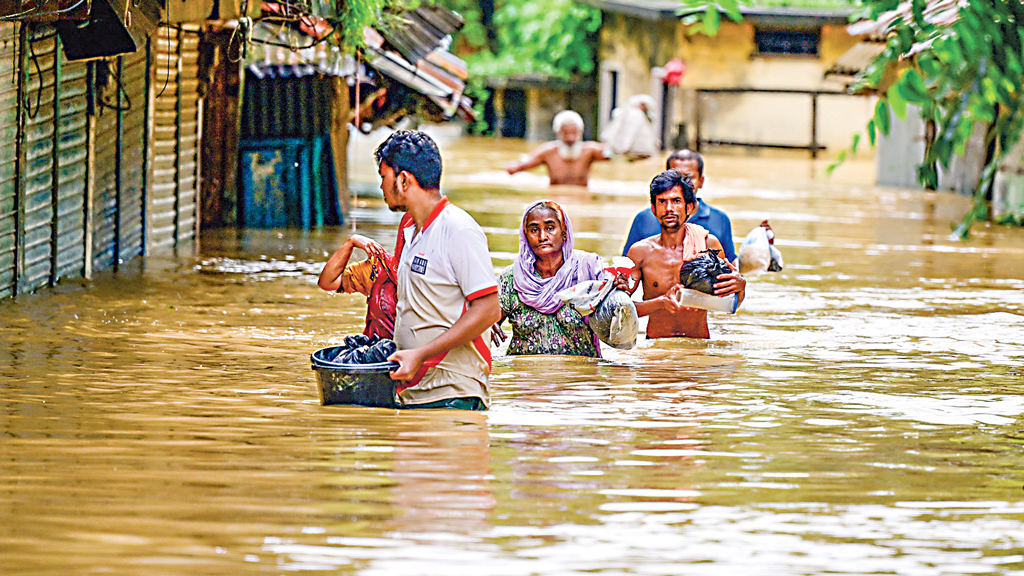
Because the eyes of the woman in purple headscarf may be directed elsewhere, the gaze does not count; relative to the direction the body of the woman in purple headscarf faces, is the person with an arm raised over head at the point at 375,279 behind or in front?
in front

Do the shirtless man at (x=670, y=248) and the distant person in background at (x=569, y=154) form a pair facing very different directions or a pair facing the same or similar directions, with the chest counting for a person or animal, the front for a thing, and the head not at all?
same or similar directions

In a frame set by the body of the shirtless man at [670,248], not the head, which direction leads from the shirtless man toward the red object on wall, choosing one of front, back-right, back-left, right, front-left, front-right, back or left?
back

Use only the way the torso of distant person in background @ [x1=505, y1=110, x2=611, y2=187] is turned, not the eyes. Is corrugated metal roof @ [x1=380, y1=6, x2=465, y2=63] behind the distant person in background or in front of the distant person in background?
in front

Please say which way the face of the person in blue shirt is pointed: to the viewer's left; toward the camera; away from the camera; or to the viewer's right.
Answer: toward the camera

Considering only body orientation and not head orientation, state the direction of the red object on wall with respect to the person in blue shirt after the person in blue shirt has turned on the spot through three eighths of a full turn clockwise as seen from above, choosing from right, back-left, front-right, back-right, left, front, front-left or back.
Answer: front-right

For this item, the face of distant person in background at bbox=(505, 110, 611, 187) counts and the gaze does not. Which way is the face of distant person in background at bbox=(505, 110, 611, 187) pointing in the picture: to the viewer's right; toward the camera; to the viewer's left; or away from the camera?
toward the camera

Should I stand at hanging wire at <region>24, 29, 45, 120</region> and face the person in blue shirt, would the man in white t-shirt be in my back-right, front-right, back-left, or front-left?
front-right

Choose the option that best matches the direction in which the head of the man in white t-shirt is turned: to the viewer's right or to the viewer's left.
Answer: to the viewer's left

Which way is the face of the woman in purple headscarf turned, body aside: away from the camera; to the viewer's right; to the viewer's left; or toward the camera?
toward the camera

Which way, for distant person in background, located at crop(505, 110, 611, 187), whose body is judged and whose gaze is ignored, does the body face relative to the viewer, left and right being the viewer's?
facing the viewer

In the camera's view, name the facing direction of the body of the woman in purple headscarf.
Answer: toward the camera

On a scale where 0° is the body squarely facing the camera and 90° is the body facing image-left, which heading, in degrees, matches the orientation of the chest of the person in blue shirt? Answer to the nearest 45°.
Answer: approximately 0°

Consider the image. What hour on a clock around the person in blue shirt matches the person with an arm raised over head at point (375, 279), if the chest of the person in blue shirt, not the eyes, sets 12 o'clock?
The person with an arm raised over head is roughly at 1 o'clock from the person in blue shirt.

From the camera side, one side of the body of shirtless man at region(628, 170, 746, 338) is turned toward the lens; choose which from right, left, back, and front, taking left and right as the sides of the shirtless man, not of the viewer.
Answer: front
